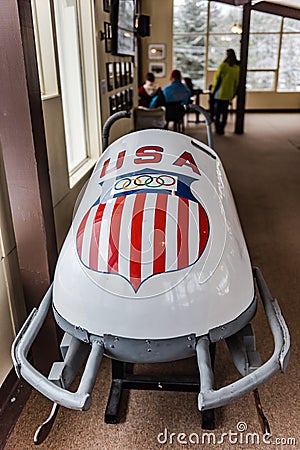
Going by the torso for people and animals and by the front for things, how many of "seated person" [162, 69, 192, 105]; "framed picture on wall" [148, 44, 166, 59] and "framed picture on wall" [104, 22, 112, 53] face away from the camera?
1

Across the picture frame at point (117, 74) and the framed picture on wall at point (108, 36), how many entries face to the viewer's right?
2

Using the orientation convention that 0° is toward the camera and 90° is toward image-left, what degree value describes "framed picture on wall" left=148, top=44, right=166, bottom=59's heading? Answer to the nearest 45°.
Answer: approximately 0°

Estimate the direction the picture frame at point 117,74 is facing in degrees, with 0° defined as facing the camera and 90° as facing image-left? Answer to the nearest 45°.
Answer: approximately 270°

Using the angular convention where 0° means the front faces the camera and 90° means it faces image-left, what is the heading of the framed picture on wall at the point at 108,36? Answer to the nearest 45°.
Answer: approximately 270°

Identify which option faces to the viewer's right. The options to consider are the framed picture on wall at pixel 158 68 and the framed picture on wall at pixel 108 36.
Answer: the framed picture on wall at pixel 108 36

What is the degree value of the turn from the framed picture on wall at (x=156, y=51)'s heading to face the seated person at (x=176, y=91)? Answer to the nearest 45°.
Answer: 0° — it already faces them

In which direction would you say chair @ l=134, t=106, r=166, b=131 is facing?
away from the camera
